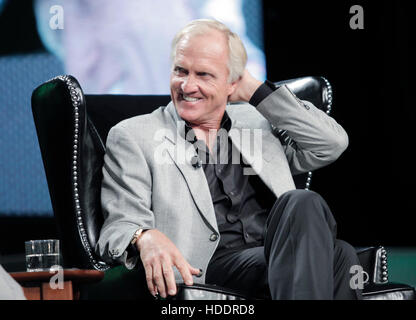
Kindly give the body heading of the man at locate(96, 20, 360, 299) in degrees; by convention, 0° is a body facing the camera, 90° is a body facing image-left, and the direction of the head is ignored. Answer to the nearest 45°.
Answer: approximately 315°

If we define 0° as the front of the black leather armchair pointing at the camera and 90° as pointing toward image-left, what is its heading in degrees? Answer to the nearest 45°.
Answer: approximately 315°
